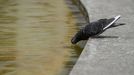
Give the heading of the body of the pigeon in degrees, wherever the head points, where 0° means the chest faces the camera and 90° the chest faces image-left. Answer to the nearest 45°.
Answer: approximately 90°
